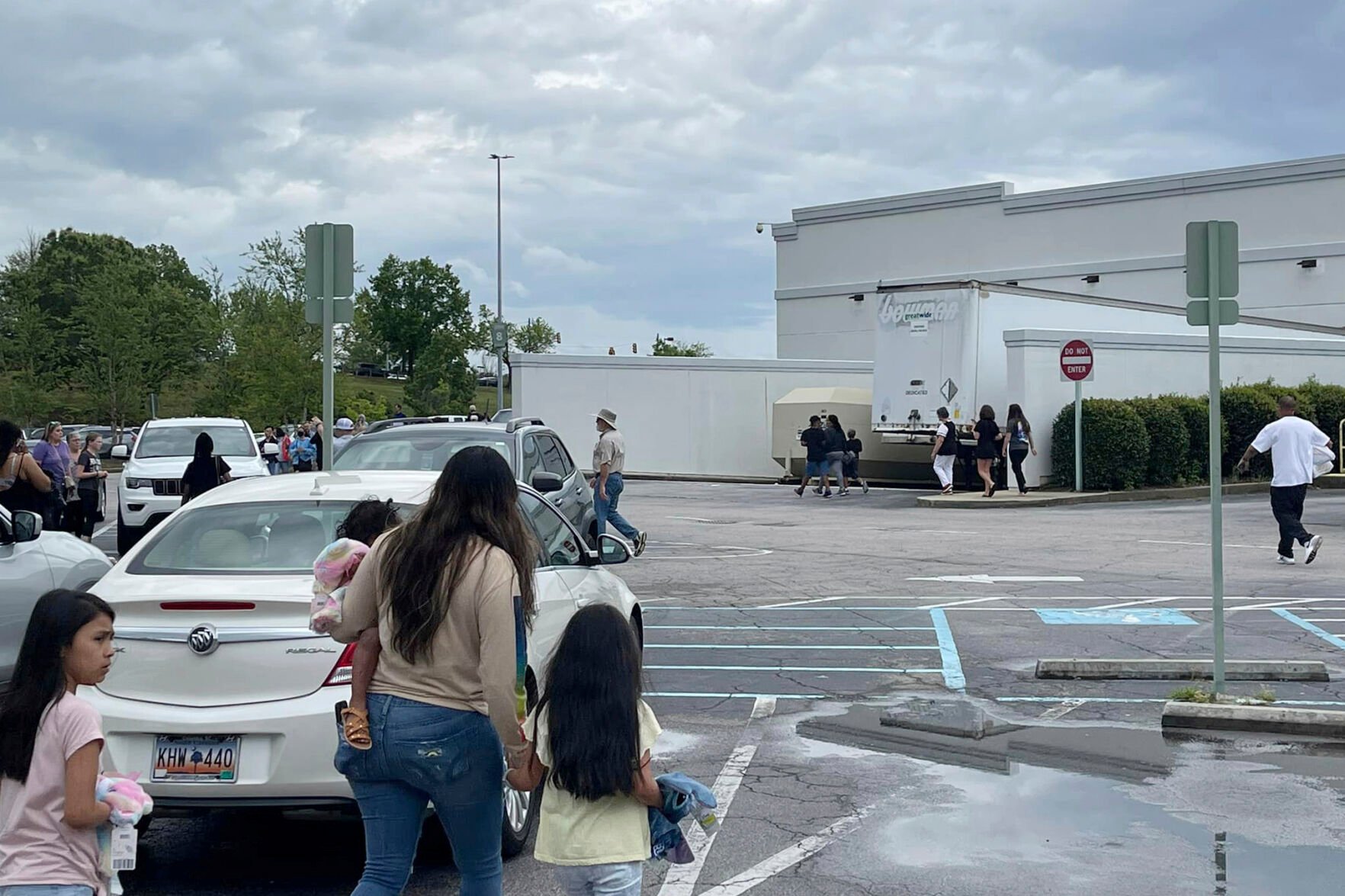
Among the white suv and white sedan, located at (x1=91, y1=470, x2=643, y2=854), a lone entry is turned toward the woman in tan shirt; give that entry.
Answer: the white suv

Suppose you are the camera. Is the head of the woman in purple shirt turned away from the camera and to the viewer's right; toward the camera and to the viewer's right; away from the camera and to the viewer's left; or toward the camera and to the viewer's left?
toward the camera and to the viewer's right

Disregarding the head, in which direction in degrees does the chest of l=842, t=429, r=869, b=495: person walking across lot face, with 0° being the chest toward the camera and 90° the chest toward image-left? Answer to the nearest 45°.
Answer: approximately 90°

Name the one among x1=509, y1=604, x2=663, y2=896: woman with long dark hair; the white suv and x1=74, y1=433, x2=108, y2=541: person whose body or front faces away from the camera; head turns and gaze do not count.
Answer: the woman with long dark hair

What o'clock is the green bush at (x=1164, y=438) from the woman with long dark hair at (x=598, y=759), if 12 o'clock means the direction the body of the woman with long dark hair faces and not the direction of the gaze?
The green bush is roughly at 1 o'clock from the woman with long dark hair.

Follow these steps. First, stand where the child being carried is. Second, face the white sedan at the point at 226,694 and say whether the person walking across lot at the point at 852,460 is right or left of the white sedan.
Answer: right

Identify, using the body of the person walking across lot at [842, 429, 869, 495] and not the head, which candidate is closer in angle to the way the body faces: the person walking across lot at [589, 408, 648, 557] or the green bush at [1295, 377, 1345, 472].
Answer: the person walking across lot

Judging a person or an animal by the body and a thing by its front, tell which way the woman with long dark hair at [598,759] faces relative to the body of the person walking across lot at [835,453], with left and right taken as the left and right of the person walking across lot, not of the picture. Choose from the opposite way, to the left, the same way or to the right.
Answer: to the right

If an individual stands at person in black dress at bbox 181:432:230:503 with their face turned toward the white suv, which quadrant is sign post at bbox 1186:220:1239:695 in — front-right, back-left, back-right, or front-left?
back-right

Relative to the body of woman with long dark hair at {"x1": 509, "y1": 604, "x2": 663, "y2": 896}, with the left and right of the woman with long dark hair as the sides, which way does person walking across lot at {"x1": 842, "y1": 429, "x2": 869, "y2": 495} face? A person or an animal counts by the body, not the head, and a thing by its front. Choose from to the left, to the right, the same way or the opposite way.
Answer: to the left

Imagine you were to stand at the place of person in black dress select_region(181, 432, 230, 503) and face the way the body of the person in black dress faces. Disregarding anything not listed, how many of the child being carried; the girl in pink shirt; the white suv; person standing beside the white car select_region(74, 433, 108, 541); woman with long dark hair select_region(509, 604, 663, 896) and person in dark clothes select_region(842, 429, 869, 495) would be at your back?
3

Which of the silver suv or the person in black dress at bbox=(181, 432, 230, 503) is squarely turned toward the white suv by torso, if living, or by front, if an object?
the person in black dress

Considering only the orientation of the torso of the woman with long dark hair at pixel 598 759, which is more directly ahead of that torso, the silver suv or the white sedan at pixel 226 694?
the silver suv

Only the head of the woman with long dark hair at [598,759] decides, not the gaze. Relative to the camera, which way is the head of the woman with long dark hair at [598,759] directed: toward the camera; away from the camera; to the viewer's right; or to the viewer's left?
away from the camera

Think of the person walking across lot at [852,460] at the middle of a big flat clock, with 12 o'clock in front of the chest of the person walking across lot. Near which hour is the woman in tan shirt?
The woman in tan shirt is roughly at 9 o'clock from the person walking across lot.

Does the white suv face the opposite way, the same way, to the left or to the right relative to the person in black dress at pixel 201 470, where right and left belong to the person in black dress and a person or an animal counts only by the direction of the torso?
the opposite way
